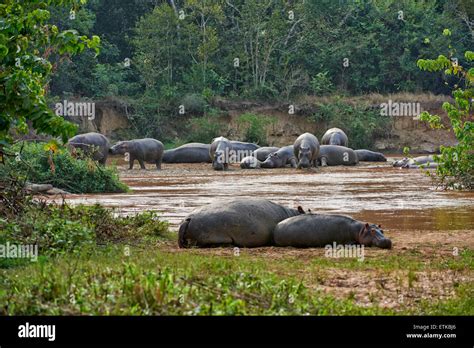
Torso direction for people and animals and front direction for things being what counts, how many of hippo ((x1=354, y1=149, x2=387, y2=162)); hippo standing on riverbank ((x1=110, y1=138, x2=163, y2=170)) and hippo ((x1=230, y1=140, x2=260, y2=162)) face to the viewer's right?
2

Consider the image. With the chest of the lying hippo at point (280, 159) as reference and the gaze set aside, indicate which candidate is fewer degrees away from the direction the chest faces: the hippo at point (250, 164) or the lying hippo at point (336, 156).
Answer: the hippo

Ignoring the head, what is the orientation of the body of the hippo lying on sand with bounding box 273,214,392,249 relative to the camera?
to the viewer's right

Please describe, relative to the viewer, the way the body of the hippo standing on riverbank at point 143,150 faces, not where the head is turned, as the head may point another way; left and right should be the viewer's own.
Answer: facing to the left of the viewer

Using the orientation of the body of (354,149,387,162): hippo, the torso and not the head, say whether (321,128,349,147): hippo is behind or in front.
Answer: behind

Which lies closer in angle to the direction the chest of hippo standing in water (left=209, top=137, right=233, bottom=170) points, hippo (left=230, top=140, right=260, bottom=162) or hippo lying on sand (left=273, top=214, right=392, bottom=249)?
the hippo lying on sand

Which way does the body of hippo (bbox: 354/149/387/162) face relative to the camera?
to the viewer's right

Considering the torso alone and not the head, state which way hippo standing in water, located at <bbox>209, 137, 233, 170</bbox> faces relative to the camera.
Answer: toward the camera

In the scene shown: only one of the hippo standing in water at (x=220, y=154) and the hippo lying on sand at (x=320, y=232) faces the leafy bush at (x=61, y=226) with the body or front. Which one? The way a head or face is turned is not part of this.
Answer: the hippo standing in water

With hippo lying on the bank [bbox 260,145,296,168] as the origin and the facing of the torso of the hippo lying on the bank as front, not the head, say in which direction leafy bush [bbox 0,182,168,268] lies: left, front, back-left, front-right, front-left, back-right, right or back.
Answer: front-left

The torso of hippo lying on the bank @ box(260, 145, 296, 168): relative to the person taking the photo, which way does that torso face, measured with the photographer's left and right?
facing the viewer and to the left of the viewer

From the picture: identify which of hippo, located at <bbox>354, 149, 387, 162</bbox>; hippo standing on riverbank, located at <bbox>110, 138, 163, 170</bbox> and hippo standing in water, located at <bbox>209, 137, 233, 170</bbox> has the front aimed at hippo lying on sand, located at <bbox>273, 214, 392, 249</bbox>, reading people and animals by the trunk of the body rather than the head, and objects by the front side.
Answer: hippo standing in water, located at <bbox>209, 137, 233, 170</bbox>

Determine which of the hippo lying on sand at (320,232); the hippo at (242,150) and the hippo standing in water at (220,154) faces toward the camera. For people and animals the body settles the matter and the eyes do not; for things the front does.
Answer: the hippo standing in water

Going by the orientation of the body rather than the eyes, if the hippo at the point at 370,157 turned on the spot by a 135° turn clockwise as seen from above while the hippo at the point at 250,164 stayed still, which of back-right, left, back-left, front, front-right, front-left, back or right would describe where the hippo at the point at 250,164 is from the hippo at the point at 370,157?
front
